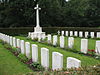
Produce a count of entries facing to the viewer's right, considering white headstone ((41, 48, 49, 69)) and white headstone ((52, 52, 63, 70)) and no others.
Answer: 0

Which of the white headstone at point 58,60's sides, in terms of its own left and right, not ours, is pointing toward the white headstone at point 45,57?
right

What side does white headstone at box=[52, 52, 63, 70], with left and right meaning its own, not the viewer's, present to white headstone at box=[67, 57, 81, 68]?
left

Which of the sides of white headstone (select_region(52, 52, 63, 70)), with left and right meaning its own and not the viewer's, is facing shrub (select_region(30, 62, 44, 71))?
right

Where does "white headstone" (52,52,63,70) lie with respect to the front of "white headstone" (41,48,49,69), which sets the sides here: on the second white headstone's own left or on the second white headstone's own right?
on the second white headstone's own left

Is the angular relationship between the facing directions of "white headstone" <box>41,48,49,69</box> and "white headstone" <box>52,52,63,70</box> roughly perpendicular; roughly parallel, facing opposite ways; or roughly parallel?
roughly parallel
